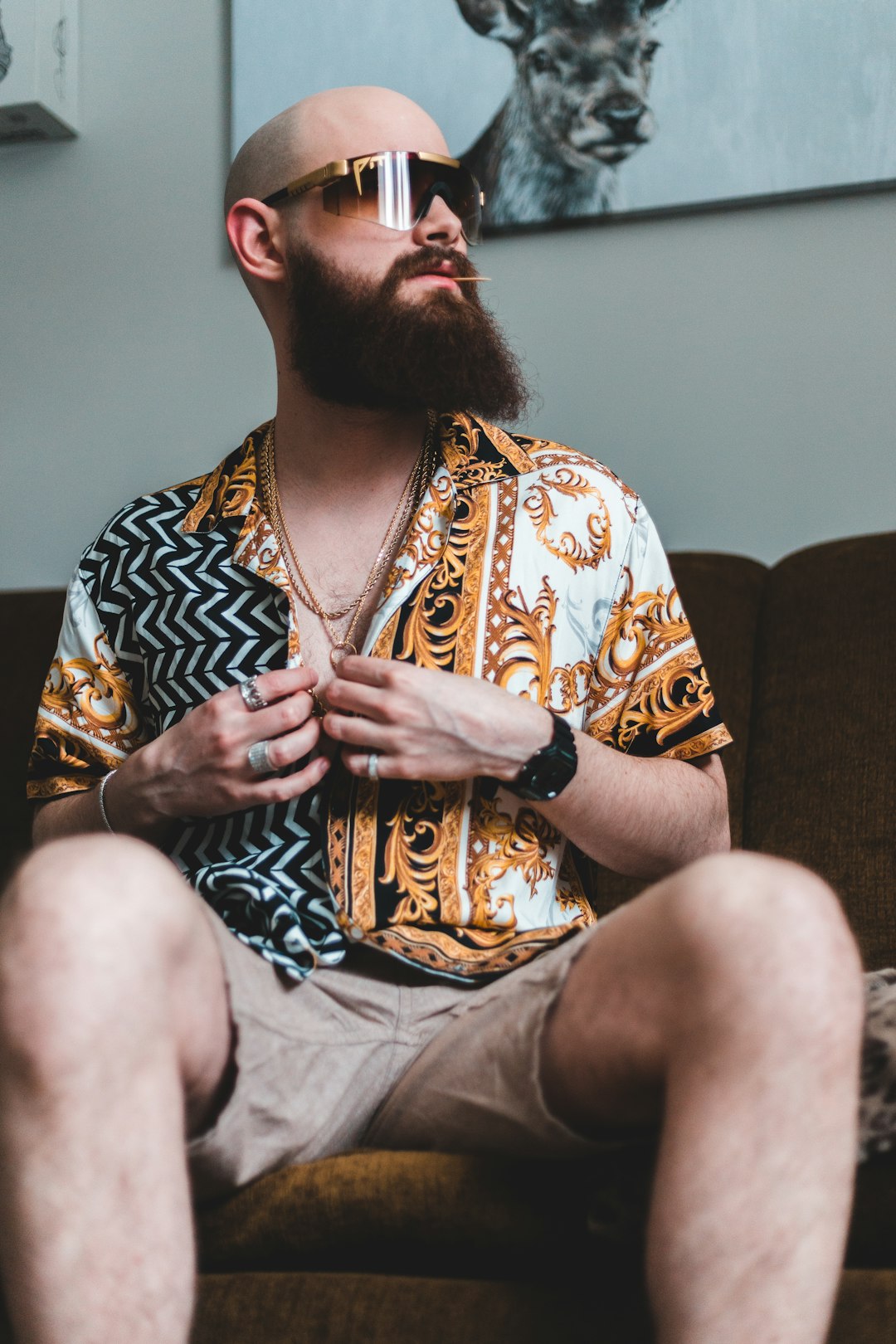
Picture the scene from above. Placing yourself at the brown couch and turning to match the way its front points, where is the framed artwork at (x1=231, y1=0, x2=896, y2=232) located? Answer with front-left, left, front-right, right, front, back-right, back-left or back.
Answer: back

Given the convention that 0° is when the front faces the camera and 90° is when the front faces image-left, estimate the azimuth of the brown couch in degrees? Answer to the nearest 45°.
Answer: approximately 0°

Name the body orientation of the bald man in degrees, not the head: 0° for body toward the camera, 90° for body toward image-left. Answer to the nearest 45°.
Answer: approximately 0°

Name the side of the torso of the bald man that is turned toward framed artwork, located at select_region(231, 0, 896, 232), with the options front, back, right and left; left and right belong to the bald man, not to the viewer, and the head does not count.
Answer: back
